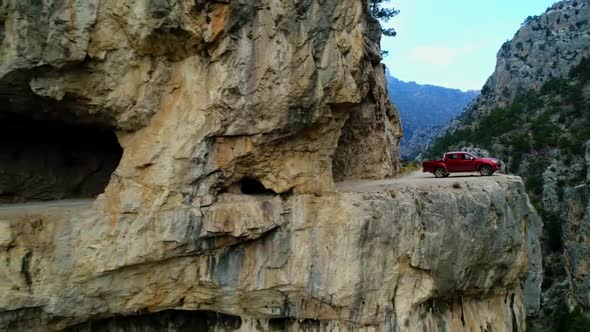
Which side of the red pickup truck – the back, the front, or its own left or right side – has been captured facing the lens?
right
